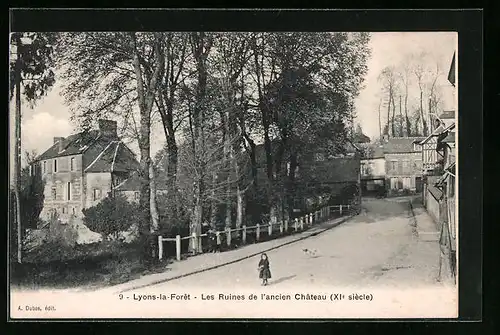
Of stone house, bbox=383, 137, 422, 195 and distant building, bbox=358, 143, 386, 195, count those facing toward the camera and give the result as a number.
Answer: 2

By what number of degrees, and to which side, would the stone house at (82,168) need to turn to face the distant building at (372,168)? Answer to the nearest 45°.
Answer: approximately 135° to its left

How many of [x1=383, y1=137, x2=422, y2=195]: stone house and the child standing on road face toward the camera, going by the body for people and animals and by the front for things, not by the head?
2

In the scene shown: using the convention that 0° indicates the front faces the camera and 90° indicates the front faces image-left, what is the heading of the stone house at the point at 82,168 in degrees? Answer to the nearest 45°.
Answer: approximately 45°

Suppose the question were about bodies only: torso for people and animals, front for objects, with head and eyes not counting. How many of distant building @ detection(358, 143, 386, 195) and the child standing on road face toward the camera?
2

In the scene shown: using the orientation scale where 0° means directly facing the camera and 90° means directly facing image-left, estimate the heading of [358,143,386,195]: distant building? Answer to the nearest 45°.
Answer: approximately 0°
